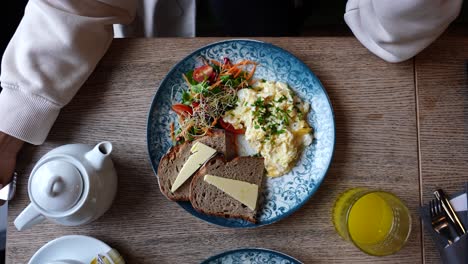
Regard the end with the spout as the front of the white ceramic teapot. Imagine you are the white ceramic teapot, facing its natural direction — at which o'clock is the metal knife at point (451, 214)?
The metal knife is roughly at 2 o'clock from the white ceramic teapot.

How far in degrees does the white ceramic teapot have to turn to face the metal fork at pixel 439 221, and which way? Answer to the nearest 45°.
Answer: approximately 45° to its right

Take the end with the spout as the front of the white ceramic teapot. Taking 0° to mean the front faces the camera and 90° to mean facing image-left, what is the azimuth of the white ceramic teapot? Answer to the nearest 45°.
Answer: approximately 225°

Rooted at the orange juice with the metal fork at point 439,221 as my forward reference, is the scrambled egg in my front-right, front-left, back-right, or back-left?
back-left
